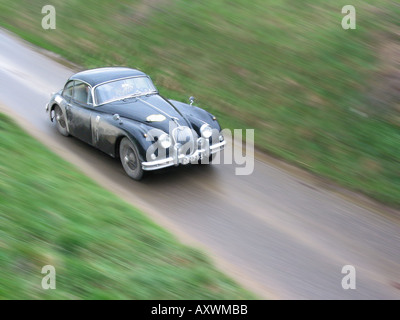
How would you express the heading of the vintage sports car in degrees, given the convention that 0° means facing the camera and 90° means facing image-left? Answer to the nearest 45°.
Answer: approximately 315°
